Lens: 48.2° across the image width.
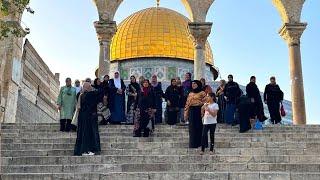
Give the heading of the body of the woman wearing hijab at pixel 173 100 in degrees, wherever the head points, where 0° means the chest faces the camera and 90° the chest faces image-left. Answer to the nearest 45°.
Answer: approximately 0°

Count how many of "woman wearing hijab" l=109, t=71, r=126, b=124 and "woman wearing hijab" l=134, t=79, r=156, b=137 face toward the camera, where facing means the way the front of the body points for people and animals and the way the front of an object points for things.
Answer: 2

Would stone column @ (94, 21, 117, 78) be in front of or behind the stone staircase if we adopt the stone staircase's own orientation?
behind

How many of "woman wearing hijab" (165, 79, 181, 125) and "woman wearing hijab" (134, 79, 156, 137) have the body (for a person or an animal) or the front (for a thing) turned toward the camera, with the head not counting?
2

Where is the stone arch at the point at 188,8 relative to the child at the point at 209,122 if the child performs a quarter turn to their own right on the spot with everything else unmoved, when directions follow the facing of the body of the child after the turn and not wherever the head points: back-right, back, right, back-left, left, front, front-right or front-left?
front-right

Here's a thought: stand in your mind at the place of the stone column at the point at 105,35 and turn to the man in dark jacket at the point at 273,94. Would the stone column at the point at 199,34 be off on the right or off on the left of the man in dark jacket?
left

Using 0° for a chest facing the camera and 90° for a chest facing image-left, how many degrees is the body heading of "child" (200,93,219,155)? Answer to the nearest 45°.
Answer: approximately 45°

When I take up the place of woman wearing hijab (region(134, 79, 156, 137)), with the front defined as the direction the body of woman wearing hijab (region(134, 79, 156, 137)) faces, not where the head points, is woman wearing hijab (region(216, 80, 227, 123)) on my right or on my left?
on my left

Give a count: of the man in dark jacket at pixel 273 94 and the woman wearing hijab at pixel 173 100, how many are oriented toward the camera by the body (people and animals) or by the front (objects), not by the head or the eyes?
2

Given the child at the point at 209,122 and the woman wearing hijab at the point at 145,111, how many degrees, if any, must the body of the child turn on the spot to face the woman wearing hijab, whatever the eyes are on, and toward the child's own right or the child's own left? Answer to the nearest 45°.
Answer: approximately 90° to the child's own right

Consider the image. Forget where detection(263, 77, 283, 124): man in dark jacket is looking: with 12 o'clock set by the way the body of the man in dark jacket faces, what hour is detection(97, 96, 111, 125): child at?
The child is roughly at 2 o'clock from the man in dark jacket.

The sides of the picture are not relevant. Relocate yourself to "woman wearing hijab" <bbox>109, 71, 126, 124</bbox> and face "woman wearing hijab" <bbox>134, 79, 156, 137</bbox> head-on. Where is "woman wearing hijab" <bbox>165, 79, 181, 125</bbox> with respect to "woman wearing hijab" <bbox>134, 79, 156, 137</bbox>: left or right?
left

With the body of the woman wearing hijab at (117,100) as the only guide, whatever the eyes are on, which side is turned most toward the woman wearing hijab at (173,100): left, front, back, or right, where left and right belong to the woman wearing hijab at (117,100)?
left

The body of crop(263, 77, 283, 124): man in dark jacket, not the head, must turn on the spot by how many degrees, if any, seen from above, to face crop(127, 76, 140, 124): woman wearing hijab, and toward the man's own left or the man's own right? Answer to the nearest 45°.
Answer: approximately 45° to the man's own right
